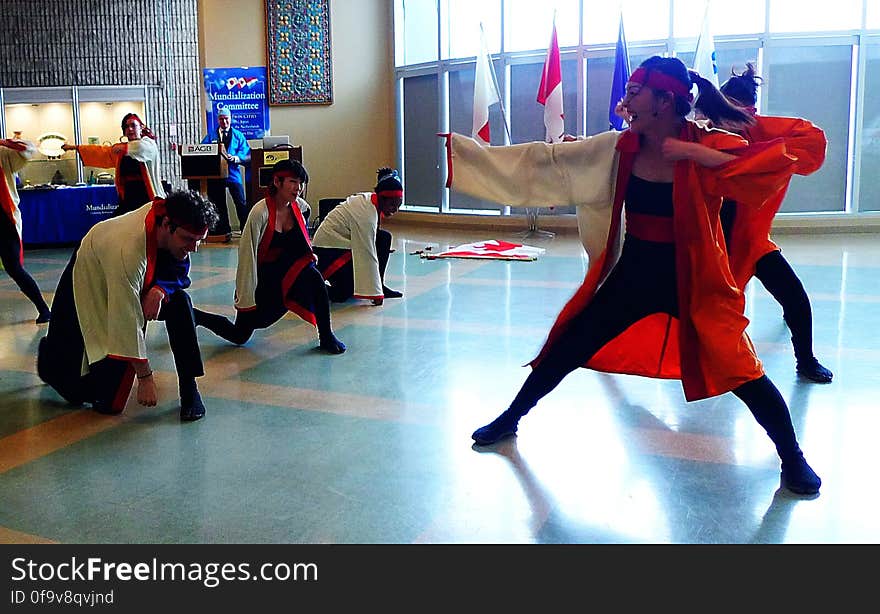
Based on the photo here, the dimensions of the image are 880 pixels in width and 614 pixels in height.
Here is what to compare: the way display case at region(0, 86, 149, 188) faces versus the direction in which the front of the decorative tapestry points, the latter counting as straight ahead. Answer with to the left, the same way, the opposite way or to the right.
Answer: the same way

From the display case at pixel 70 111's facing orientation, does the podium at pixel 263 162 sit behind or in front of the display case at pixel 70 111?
in front

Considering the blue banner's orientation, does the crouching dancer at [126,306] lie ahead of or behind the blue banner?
ahead

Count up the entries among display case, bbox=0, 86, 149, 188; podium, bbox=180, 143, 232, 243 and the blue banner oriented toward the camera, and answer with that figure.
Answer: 3

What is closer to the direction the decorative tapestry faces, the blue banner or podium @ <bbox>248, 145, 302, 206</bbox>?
the podium

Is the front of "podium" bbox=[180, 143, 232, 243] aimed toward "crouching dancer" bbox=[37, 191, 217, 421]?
yes

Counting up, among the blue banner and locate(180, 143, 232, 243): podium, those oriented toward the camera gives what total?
2

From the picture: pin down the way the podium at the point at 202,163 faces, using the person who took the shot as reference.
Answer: facing the viewer

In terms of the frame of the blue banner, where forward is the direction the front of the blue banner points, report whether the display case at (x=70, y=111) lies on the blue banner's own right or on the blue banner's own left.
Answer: on the blue banner's own right

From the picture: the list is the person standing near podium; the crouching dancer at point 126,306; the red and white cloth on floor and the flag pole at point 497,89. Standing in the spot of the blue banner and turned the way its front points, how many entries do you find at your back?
0

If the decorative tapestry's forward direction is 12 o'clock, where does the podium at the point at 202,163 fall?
The podium is roughly at 1 o'clock from the decorative tapestry.

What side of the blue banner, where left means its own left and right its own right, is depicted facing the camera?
front

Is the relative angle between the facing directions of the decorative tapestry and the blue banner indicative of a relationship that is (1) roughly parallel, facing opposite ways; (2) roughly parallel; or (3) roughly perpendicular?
roughly parallel

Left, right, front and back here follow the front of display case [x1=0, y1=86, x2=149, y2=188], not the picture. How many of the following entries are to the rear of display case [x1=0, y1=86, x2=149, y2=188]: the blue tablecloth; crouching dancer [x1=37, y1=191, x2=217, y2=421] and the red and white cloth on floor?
0

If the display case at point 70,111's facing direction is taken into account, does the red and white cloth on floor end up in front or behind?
in front

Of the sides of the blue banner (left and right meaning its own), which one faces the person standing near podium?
front

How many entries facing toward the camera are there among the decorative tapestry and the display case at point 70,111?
2

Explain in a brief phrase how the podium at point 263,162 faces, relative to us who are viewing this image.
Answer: facing the viewer and to the right of the viewer

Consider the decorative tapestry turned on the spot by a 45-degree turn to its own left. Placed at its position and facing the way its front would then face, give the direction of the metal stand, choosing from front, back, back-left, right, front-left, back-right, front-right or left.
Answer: front

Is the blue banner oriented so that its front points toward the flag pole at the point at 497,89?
no

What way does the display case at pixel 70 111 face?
toward the camera

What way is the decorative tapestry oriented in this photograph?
toward the camera
